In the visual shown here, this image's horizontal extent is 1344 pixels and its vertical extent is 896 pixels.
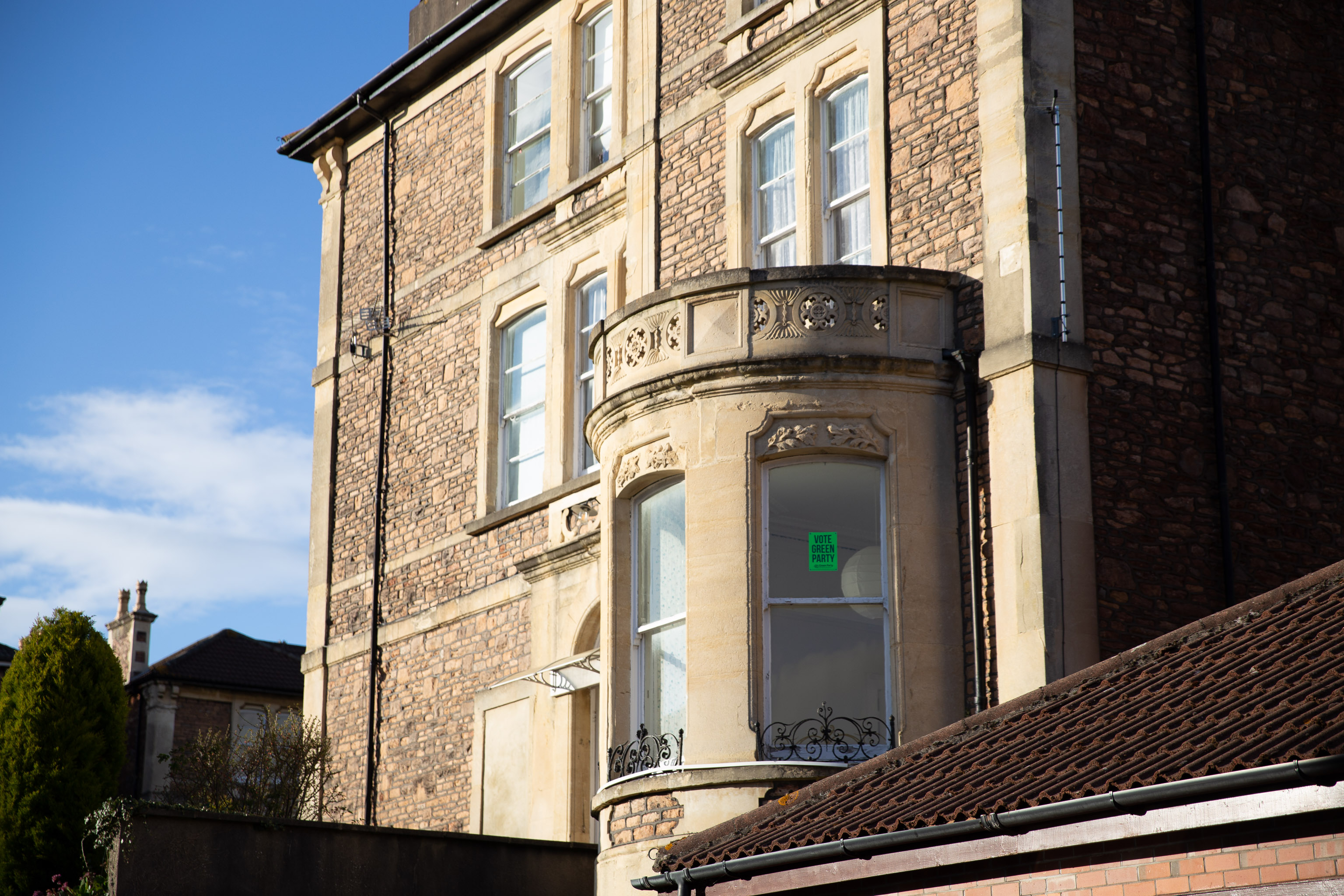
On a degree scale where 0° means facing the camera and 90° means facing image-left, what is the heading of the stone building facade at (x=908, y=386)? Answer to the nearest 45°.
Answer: approximately 45°

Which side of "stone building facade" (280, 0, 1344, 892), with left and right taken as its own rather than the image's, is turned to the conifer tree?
right
